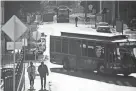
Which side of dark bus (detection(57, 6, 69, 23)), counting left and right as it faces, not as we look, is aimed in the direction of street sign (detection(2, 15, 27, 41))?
front

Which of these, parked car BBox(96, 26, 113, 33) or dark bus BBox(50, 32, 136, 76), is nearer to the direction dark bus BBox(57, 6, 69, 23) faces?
the dark bus

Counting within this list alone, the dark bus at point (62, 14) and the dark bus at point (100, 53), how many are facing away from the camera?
0
